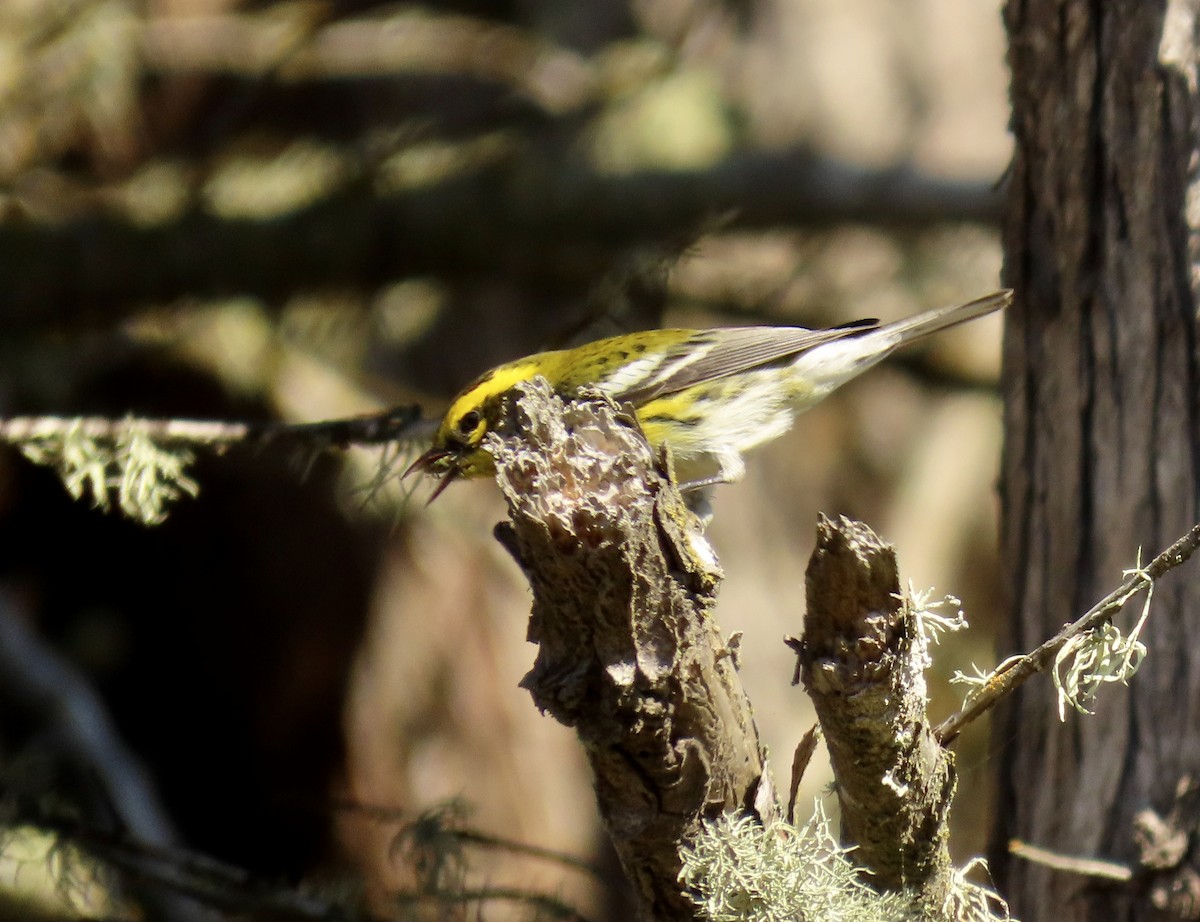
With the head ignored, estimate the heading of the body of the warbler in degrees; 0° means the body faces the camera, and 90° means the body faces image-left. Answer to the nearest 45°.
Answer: approximately 90°
